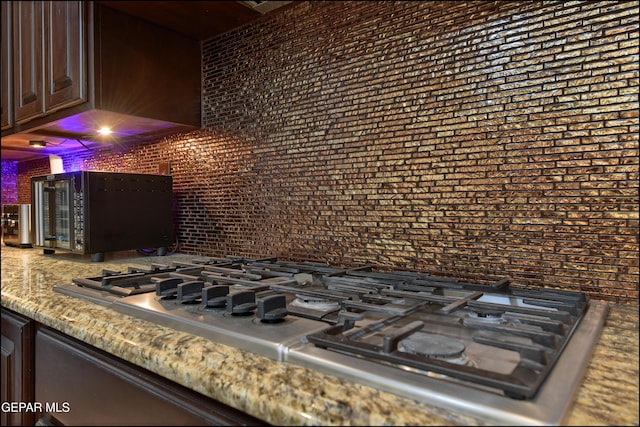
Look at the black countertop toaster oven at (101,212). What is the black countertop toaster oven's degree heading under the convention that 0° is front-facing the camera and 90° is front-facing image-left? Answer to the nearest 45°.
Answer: approximately 45°

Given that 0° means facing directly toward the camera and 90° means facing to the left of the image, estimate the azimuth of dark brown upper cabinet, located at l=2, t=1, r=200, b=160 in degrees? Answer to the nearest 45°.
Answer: approximately 45°

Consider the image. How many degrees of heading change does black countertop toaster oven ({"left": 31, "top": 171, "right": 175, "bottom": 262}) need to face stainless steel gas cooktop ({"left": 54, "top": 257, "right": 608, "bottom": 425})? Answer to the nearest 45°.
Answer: approximately 45° to its left

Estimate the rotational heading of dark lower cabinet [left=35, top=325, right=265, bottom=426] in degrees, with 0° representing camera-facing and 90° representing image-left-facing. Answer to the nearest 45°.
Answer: approximately 45°

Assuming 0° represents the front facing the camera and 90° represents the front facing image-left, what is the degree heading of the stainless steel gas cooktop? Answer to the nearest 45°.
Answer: approximately 45°

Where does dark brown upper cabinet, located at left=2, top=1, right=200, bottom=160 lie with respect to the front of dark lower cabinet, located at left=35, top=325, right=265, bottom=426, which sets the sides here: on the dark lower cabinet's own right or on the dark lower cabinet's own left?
on the dark lower cabinet's own right
